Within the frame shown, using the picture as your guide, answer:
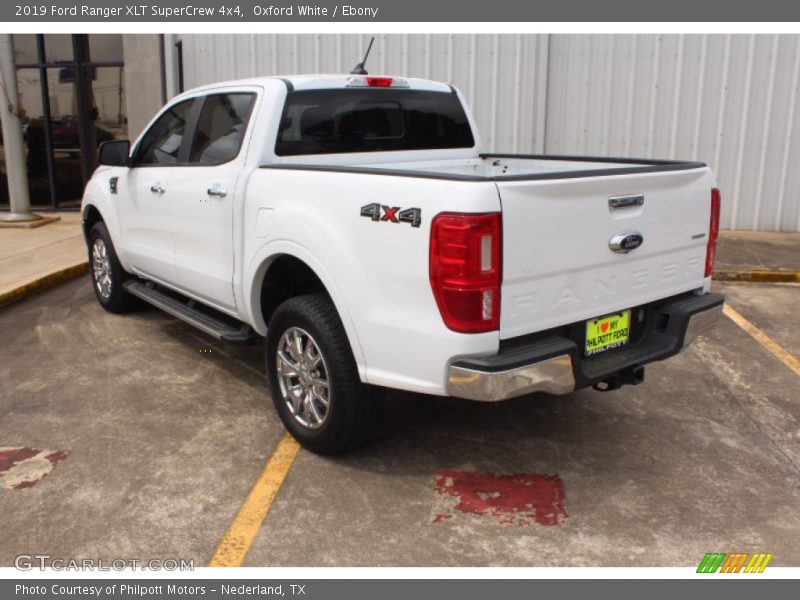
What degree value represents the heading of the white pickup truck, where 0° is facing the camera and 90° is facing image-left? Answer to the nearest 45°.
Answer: approximately 135°
